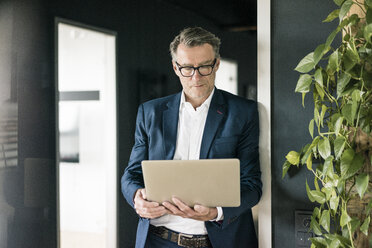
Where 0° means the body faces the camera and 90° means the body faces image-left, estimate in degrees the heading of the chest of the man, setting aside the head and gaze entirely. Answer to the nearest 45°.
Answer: approximately 0°
